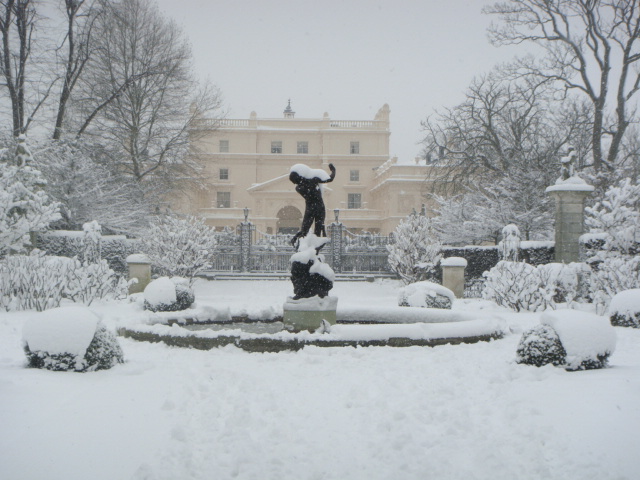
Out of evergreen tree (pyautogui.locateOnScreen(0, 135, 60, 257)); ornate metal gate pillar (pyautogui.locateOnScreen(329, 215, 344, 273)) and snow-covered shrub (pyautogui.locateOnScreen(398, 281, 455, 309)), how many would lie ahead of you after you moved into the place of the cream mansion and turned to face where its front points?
3

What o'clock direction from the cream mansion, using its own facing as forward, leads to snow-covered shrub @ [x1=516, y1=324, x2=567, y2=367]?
The snow-covered shrub is roughly at 12 o'clock from the cream mansion.

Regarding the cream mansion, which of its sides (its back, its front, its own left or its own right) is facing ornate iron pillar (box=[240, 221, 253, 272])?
front

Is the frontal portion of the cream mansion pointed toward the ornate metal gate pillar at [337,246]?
yes

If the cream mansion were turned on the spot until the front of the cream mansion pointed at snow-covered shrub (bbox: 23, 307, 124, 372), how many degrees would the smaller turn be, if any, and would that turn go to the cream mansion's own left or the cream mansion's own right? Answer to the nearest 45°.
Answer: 0° — it already faces it

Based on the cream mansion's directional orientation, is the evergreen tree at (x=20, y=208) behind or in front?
in front

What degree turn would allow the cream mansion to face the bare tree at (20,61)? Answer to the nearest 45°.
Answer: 0° — it already faces it

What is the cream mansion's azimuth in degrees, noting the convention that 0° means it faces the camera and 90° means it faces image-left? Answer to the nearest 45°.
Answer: approximately 0°

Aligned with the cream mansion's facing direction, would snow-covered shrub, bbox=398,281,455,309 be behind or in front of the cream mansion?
in front

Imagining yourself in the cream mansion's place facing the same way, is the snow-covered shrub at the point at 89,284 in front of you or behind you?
in front

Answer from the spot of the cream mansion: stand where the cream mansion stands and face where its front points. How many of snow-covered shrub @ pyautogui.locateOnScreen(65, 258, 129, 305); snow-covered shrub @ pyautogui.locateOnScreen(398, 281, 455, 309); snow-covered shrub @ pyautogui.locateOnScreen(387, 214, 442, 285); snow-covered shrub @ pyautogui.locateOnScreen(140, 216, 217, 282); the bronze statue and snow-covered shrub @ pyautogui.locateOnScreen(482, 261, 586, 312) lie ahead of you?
6

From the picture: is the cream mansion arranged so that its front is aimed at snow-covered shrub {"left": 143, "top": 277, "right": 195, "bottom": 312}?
yes

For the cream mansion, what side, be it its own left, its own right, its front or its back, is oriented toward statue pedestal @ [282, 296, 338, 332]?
front
